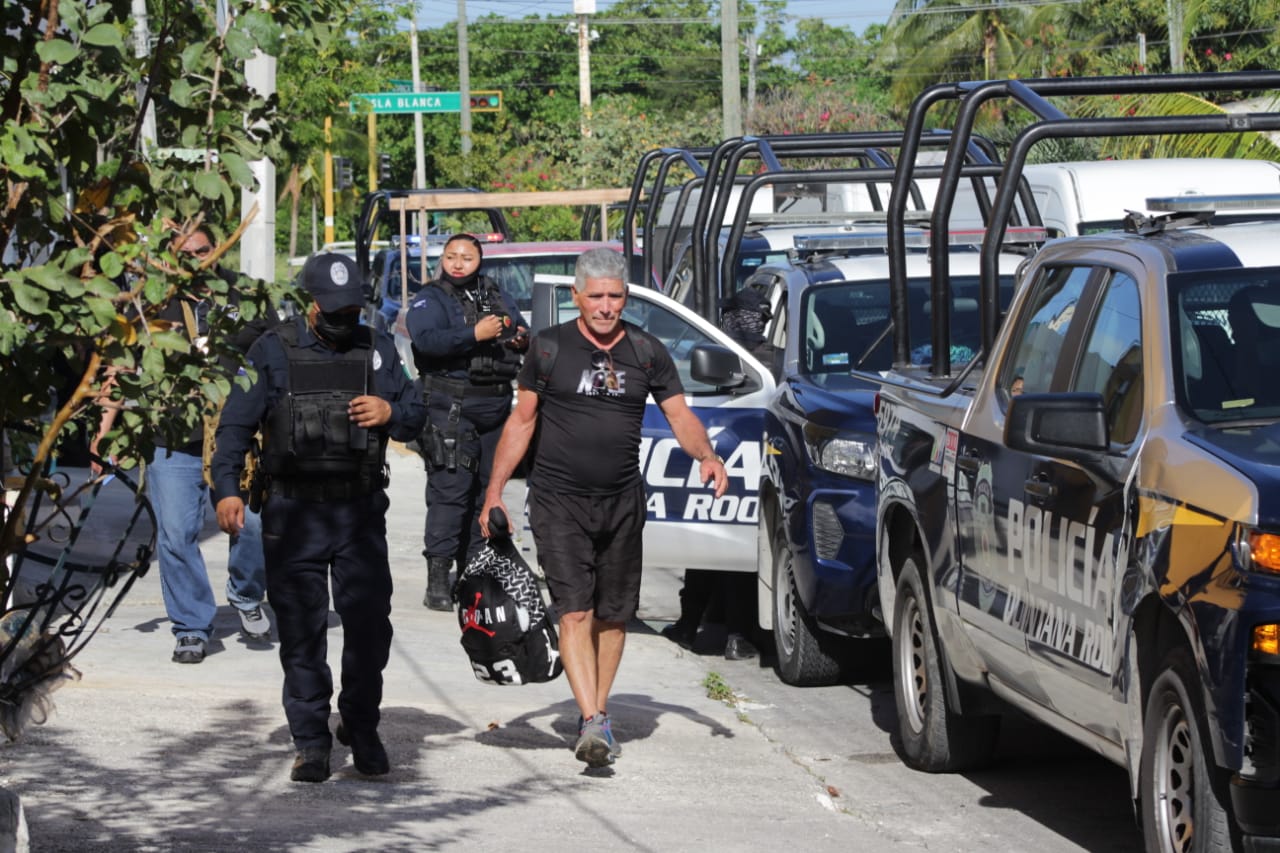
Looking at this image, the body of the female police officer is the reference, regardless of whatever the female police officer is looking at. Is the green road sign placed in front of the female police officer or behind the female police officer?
behind

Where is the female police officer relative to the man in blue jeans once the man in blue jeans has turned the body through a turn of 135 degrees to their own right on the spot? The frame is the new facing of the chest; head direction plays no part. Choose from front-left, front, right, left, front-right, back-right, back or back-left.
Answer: right

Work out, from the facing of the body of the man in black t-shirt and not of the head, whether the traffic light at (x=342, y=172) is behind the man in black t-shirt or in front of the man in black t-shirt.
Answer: behind

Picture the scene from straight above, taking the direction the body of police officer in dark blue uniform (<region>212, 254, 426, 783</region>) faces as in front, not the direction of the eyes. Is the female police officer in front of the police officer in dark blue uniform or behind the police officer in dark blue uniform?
behind

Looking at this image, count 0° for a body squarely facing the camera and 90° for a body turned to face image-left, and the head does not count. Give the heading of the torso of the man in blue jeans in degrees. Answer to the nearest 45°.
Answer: approximately 0°

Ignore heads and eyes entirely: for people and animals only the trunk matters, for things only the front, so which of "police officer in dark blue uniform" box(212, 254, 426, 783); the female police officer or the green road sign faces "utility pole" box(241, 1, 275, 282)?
the green road sign

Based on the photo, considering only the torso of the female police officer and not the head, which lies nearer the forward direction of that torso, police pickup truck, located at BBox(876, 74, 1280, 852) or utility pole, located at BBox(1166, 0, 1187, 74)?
the police pickup truck

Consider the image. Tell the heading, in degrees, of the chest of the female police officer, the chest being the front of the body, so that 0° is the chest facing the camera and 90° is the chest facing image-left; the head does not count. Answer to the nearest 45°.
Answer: approximately 315°

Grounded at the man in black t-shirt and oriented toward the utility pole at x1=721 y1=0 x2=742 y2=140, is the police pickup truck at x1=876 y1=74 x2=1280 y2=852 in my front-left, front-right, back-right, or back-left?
back-right

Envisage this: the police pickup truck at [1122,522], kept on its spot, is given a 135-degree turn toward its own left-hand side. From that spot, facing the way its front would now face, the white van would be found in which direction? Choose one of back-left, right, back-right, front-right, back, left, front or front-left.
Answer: front
